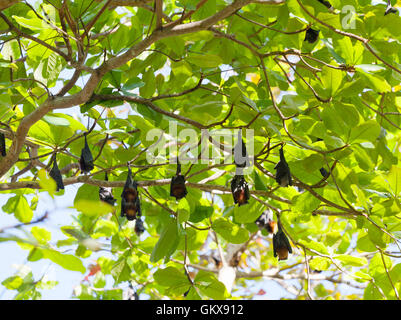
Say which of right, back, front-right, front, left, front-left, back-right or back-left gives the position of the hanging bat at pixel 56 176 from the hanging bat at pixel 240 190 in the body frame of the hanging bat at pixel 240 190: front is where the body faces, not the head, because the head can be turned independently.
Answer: right

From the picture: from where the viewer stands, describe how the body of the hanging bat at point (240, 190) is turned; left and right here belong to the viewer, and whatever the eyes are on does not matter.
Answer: facing the viewer
